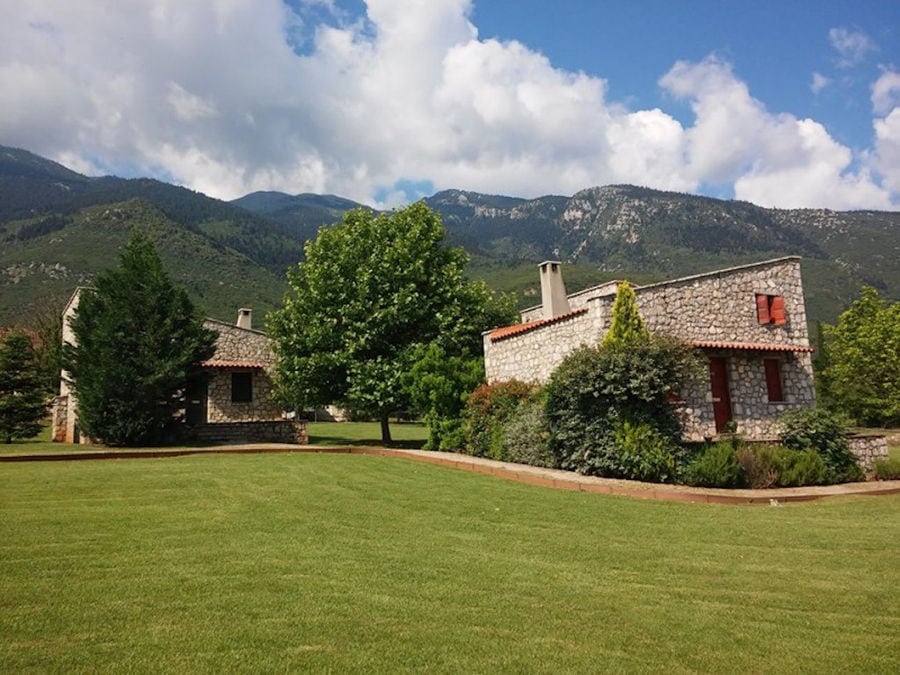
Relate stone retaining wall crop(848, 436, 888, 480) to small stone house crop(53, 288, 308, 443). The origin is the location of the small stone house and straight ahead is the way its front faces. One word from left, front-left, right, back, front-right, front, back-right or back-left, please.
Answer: front-left

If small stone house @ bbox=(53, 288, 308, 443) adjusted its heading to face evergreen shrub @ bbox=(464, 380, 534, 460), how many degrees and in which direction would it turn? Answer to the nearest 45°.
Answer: approximately 45° to its left

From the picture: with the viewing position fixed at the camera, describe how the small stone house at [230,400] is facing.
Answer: facing the viewer

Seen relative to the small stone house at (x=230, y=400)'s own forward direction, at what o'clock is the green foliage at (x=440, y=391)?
The green foliage is roughly at 11 o'clock from the small stone house.

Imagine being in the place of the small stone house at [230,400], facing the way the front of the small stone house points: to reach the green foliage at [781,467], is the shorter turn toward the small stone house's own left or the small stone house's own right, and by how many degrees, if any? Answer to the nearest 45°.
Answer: approximately 45° to the small stone house's own left

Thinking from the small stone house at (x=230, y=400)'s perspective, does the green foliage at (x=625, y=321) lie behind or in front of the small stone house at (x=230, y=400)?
in front

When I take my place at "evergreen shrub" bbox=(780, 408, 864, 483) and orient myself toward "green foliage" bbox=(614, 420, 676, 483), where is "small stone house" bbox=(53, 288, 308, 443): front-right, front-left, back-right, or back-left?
front-right

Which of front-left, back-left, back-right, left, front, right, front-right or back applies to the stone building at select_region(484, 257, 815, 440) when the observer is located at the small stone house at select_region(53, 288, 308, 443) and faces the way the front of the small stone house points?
front-left

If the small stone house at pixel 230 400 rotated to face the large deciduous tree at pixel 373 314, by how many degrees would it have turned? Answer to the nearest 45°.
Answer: approximately 45° to its left

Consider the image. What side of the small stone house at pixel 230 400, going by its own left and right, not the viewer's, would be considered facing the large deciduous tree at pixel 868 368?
left

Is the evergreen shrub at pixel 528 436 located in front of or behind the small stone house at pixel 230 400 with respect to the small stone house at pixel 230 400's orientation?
in front

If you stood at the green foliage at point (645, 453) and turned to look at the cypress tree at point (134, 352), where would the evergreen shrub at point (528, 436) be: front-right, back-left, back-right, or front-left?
front-right
